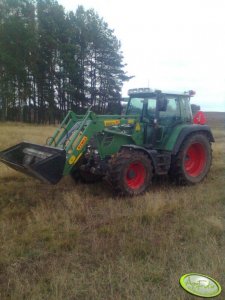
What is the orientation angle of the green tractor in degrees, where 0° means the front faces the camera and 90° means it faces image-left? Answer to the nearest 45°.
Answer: approximately 45°
